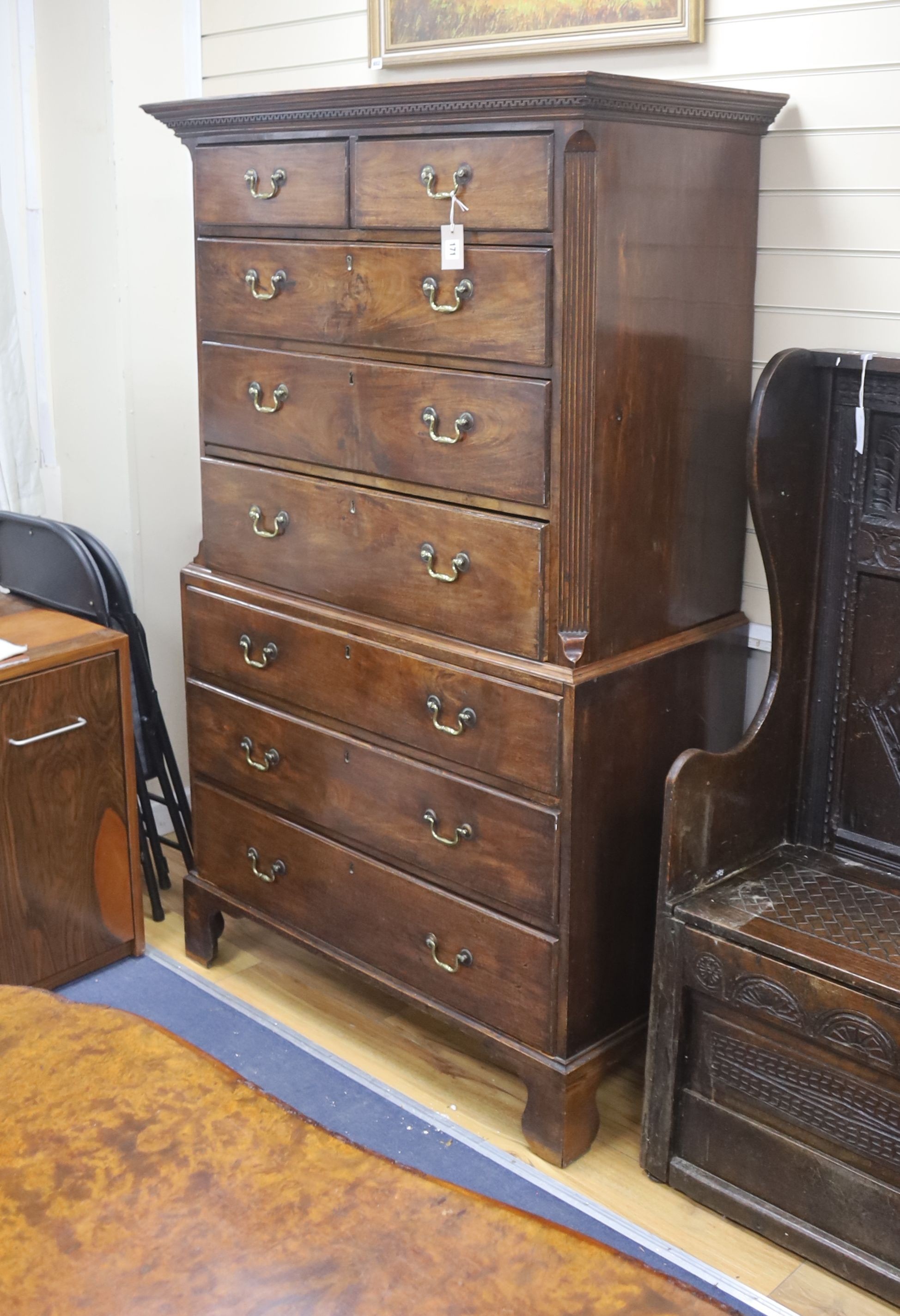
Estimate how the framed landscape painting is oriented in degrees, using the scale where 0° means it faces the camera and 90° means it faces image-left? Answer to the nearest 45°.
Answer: approximately 45°

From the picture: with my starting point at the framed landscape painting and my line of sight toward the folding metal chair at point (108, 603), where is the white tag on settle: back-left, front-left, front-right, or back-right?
back-left

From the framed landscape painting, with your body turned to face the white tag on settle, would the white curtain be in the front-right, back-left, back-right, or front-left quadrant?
back-right

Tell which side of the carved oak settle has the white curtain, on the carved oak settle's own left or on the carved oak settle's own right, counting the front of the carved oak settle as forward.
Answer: on the carved oak settle's own right

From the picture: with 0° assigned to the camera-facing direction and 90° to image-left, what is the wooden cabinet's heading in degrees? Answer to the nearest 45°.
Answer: approximately 315°

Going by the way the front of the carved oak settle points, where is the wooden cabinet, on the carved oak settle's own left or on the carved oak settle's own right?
on the carved oak settle's own right

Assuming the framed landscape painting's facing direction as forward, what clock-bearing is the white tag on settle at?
The white tag on settle is roughly at 9 o'clock from the framed landscape painting.

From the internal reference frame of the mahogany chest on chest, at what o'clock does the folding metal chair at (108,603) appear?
The folding metal chair is roughly at 3 o'clock from the mahogany chest on chest.

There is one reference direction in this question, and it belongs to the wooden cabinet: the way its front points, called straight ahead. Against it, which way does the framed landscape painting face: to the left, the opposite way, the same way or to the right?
to the right
